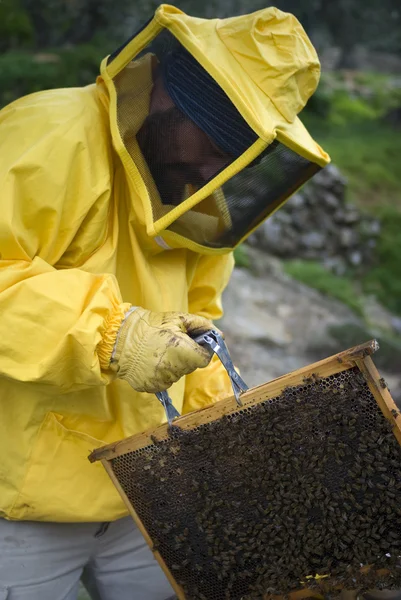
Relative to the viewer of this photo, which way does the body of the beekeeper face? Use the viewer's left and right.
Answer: facing the viewer and to the right of the viewer
